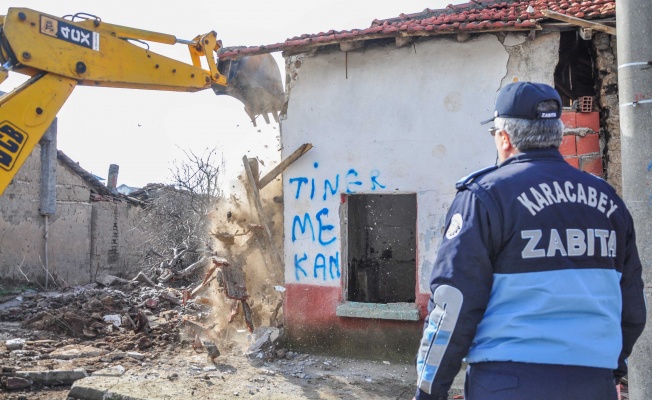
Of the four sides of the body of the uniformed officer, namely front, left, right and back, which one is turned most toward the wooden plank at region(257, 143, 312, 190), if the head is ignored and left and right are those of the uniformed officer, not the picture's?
front

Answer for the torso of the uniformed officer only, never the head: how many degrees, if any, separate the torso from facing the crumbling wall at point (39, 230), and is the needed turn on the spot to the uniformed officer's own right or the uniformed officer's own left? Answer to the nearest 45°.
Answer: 0° — they already face it

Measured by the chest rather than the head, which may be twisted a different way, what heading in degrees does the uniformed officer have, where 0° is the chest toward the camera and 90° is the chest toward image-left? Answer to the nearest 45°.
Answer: approximately 135°

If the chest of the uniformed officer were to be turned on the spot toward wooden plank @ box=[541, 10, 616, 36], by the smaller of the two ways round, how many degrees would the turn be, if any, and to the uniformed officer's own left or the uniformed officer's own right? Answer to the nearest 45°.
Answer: approximately 45° to the uniformed officer's own right

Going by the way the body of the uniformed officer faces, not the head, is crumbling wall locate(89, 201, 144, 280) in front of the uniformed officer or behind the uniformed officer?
in front

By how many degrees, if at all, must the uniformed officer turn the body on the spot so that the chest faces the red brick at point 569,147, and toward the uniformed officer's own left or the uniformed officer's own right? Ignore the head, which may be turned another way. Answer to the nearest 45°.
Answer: approximately 45° to the uniformed officer's own right

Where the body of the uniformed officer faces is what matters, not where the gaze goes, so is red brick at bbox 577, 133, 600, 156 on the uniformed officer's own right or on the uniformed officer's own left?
on the uniformed officer's own right

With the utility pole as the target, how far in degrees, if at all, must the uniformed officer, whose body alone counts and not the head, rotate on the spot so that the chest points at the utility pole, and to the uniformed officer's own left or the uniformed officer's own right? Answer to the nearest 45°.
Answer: approximately 90° to the uniformed officer's own right

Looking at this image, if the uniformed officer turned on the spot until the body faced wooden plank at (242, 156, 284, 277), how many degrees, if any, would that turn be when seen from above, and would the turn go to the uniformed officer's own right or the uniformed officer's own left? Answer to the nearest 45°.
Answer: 0° — they already face it

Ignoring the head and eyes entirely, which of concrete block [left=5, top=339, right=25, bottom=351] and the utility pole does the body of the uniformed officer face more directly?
the concrete block

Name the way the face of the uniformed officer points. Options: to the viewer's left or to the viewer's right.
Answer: to the viewer's left

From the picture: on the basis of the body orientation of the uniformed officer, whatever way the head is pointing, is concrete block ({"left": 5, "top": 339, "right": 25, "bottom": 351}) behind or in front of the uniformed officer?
in front
